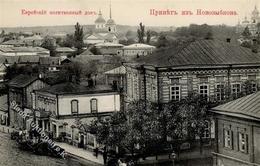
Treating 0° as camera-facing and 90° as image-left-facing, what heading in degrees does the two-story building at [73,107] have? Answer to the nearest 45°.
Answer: approximately 45°

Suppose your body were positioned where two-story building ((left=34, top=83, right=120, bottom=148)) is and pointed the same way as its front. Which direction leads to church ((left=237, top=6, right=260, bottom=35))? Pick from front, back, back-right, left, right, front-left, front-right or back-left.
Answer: back-left

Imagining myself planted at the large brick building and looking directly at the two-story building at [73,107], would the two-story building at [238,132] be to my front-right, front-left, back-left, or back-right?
back-left

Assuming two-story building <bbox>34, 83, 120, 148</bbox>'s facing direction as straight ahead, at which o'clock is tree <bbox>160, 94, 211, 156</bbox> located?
The tree is roughly at 8 o'clock from the two-story building.

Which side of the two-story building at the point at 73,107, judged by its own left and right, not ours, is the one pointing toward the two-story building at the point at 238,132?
left

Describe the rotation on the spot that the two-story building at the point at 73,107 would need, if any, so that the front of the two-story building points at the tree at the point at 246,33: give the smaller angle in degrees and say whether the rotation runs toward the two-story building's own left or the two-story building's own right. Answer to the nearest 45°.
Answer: approximately 135° to the two-story building's own left
